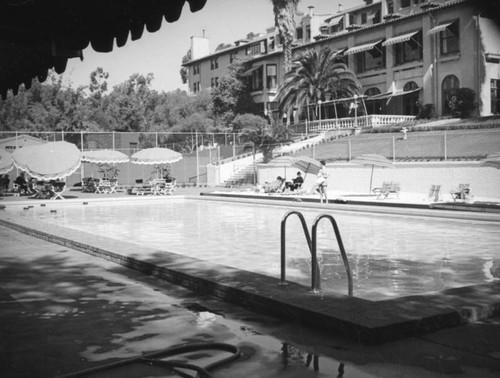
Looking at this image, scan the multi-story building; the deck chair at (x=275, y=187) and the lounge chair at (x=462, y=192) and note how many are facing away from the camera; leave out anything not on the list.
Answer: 0

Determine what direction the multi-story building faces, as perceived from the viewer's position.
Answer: facing the viewer and to the left of the viewer

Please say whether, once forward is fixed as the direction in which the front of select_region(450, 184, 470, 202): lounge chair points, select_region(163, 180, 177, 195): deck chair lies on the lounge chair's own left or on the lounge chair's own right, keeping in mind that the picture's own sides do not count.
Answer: on the lounge chair's own right

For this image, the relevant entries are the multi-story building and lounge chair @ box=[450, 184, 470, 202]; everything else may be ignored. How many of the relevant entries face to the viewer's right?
0

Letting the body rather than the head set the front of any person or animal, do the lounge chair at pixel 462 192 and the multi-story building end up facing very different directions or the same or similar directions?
same or similar directions

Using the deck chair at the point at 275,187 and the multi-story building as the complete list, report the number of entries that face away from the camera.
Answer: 0

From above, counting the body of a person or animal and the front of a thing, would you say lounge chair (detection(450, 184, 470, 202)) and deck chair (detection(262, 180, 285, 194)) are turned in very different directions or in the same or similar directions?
same or similar directions

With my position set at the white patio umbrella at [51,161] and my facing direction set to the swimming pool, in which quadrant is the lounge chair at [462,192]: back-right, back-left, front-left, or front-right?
front-left

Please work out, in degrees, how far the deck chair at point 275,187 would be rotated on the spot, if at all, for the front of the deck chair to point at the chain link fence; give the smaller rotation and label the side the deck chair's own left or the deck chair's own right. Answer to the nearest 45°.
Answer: approximately 90° to the deck chair's own right

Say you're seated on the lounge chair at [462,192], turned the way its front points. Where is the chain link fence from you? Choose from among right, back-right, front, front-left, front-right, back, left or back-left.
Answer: right
